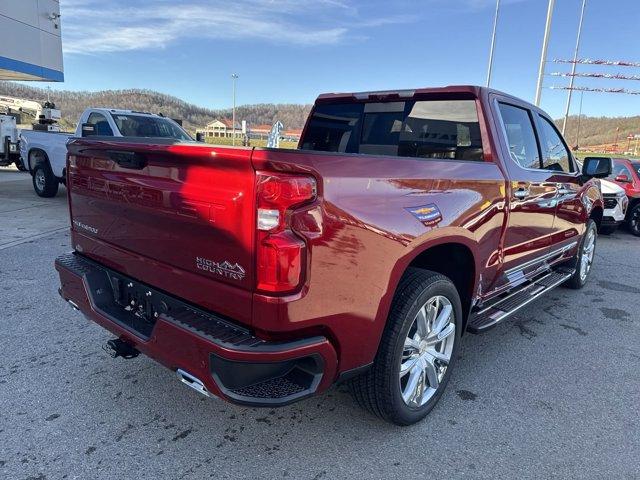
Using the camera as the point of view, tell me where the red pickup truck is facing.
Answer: facing away from the viewer and to the right of the viewer

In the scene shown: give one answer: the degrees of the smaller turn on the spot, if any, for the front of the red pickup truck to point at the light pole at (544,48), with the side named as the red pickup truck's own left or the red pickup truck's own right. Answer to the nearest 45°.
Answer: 0° — it already faces it

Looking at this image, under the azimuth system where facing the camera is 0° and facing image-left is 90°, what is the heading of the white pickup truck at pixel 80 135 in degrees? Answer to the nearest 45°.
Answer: approximately 315°

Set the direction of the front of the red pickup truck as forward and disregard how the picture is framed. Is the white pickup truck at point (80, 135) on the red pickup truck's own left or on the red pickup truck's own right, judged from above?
on the red pickup truck's own left
